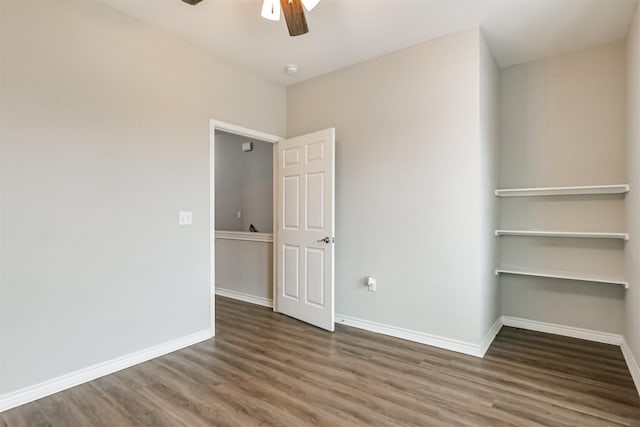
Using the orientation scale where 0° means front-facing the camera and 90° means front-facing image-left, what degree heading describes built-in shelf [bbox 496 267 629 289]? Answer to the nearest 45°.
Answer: approximately 0°

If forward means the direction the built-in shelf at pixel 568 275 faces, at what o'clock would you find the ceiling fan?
The ceiling fan is roughly at 1 o'clock from the built-in shelf.

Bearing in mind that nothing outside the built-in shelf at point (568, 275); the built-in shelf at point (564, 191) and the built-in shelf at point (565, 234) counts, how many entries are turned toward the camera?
3

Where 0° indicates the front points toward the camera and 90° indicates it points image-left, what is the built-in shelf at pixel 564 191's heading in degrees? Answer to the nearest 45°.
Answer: approximately 0°

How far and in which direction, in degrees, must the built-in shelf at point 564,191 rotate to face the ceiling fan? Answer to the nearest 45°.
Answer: approximately 45° to its right

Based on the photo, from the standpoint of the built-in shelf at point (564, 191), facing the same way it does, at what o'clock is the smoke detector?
The smoke detector is roughly at 2 o'clock from the built-in shelf.

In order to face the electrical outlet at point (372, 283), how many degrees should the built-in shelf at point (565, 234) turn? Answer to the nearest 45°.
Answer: approximately 45° to its right
